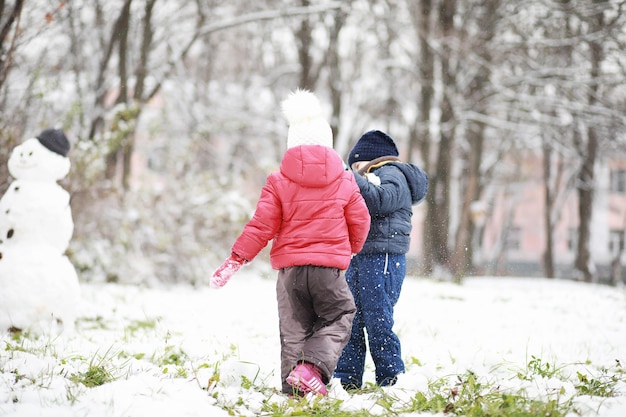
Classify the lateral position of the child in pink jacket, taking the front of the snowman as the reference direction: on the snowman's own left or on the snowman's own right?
on the snowman's own left

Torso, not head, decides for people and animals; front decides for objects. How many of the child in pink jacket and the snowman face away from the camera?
1

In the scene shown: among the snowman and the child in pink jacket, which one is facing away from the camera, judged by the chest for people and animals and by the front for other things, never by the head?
the child in pink jacket

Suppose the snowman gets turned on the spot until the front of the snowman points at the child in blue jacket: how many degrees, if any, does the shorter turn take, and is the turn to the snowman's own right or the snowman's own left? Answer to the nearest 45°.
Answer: approximately 90° to the snowman's own left

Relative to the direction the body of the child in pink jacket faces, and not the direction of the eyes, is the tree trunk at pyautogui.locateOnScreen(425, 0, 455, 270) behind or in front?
in front

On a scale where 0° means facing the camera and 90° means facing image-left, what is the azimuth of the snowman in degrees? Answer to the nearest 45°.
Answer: approximately 45°

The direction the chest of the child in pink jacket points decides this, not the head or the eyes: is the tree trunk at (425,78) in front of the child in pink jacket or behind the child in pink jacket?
in front

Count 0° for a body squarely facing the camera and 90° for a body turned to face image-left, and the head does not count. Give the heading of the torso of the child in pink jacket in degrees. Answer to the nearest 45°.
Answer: approximately 180°

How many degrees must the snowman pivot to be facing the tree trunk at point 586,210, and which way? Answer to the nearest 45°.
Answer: approximately 180°

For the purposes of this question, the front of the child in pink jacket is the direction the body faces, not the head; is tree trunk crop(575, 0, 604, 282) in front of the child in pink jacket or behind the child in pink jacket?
in front

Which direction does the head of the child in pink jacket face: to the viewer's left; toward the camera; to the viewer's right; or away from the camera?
away from the camera

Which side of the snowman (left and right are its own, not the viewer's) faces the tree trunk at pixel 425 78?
back
